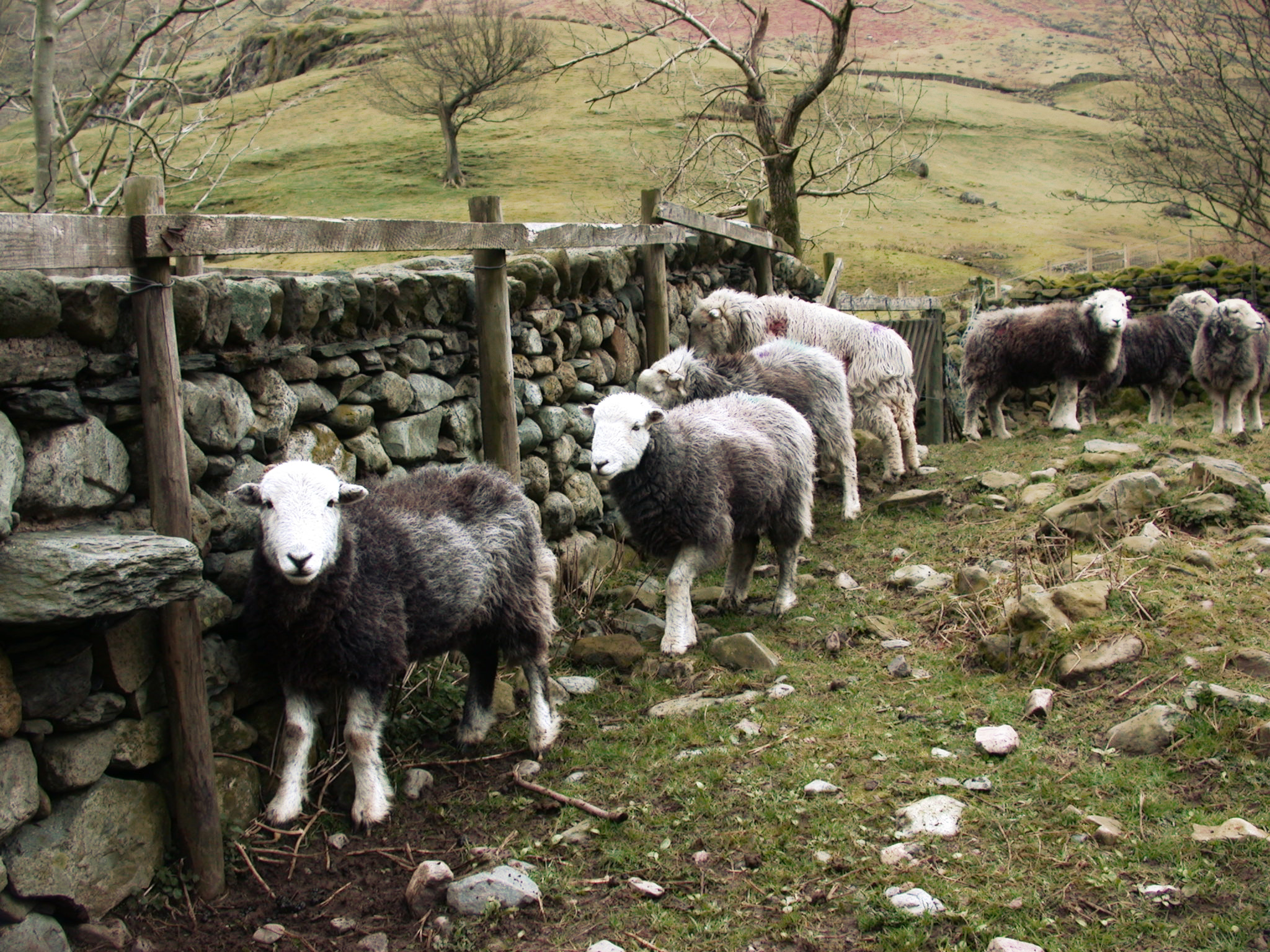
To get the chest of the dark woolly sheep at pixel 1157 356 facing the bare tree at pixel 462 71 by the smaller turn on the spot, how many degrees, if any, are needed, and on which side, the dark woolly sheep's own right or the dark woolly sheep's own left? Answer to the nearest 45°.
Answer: approximately 135° to the dark woolly sheep's own left

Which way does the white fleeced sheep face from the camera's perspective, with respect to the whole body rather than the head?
to the viewer's left

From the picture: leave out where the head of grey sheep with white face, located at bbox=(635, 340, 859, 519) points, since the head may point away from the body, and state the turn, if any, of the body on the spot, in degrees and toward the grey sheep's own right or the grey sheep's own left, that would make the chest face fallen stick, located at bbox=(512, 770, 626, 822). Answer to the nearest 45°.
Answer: approximately 90° to the grey sheep's own left

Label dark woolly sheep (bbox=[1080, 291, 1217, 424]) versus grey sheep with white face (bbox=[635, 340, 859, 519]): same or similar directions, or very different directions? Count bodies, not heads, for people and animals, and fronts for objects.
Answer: very different directions

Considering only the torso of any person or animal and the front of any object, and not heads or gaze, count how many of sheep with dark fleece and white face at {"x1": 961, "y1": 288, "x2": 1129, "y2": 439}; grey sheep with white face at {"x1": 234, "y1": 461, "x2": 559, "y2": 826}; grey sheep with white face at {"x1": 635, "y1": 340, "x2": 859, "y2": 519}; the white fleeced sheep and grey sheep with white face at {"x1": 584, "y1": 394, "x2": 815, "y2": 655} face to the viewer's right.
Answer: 1

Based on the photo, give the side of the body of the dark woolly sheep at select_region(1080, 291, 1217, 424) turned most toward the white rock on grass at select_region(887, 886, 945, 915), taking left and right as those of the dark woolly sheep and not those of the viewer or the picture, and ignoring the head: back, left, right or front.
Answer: right

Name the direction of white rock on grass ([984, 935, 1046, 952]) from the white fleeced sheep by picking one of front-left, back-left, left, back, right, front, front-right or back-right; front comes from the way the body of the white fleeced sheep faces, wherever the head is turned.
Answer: left

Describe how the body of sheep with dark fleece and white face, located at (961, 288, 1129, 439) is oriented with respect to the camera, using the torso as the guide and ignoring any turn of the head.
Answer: to the viewer's right

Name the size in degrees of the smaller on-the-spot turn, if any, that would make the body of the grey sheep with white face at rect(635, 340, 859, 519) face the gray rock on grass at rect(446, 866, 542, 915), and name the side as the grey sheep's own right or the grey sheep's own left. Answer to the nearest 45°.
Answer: approximately 90° to the grey sheep's own left

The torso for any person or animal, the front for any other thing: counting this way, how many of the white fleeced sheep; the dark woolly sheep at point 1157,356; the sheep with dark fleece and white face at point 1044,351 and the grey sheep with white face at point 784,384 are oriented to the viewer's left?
2

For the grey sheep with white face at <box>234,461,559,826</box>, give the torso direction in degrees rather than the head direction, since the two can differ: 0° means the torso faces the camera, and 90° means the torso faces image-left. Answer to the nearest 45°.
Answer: approximately 45°

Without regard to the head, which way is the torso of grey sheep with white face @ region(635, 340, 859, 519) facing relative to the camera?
to the viewer's left

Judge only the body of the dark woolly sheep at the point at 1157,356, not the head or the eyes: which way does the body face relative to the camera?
to the viewer's right

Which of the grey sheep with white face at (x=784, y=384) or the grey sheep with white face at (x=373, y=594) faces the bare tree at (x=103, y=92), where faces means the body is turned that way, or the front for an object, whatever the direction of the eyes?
the grey sheep with white face at (x=784, y=384)

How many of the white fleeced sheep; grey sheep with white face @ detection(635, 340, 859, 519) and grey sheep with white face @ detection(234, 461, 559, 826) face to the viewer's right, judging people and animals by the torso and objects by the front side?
0

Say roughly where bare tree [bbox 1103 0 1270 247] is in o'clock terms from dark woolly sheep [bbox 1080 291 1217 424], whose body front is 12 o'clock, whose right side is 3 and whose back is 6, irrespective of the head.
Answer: The bare tree is roughly at 9 o'clock from the dark woolly sheep.

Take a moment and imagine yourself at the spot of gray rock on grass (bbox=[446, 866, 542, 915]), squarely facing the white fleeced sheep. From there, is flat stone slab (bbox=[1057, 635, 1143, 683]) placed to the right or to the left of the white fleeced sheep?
right

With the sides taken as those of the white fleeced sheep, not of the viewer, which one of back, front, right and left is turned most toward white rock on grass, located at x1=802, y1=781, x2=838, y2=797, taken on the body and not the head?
left

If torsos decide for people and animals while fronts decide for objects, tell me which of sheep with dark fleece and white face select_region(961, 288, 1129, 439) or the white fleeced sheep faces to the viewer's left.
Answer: the white fleeced sheep

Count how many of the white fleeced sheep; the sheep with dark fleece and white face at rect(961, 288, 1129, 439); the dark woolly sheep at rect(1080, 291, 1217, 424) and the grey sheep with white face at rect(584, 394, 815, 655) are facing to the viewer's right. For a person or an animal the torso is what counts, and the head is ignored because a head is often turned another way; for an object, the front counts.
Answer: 2

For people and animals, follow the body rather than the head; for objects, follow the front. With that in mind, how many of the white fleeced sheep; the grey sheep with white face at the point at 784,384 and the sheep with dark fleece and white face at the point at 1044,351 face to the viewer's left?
2
